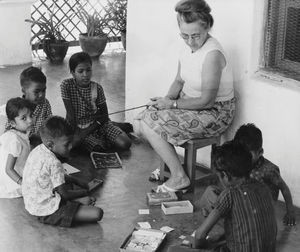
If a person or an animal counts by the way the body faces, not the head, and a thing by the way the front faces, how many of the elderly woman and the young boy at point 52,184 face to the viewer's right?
1

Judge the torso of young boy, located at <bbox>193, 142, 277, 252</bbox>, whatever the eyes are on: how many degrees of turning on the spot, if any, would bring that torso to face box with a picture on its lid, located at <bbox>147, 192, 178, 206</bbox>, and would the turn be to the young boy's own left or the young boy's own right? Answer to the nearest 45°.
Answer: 0° — they already face it

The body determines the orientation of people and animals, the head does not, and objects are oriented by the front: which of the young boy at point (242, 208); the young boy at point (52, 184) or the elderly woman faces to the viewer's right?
the young boy at point (52, 184)

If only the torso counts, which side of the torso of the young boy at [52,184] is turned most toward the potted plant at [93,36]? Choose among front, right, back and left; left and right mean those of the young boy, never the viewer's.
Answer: left

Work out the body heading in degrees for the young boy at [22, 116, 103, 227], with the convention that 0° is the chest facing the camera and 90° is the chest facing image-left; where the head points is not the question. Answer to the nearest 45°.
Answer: approximately 270°

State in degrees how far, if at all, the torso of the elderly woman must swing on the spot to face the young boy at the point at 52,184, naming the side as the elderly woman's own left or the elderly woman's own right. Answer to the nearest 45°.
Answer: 0° — they already face them

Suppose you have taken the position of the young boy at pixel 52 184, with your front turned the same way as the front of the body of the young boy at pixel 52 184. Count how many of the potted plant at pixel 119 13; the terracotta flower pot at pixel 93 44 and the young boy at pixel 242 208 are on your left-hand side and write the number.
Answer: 2

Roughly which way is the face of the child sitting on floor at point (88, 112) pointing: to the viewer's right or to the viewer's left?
to the viewer's right

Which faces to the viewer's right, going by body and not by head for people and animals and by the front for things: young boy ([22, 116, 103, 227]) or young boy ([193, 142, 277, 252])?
young boy ([22, 116, 103, 227])
